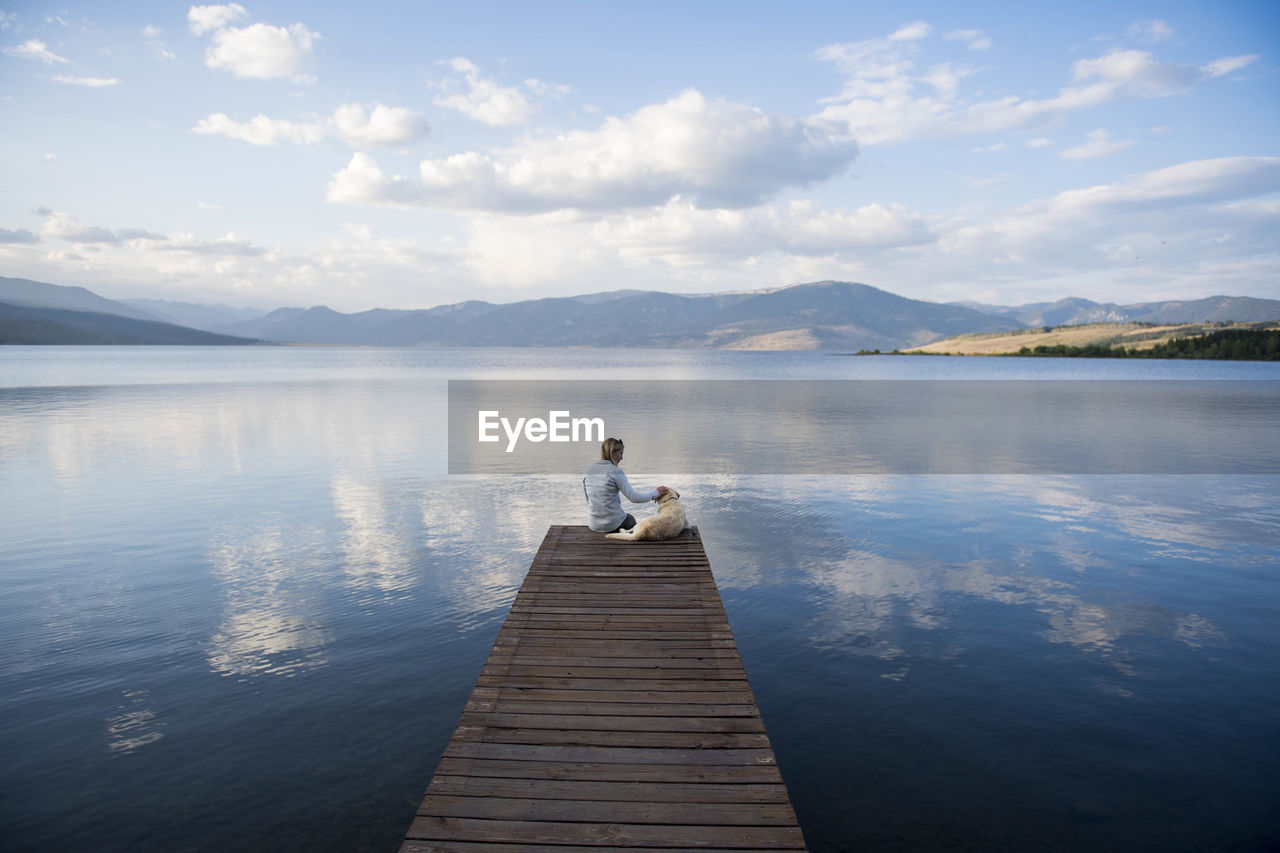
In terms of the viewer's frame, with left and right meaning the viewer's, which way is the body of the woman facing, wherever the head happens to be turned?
facing away from the viewer and to the right of the viewer

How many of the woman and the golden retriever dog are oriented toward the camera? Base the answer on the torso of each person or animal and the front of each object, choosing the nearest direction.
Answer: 0

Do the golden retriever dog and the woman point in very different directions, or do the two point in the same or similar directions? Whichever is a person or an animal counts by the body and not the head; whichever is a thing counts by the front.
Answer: same or similar directions

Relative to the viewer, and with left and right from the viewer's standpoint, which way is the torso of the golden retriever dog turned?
facing away from the viewer and to the right of the viewer

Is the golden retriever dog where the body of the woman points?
no
